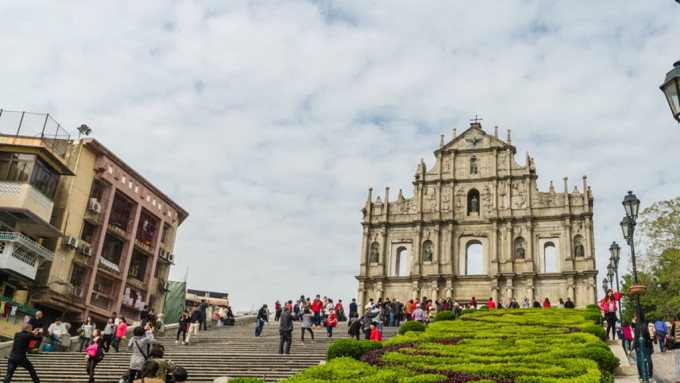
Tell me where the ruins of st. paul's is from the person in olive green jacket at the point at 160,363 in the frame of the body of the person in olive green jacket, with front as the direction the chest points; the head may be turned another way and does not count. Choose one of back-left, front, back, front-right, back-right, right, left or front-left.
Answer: front-right

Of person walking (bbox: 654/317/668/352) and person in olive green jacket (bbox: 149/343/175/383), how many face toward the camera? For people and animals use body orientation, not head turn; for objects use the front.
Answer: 0

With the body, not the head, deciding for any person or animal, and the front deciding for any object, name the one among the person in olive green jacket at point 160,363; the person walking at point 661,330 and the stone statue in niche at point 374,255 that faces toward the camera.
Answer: the stone statue in niche

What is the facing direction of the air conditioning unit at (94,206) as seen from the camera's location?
facing the viewer and to the right of the viewer

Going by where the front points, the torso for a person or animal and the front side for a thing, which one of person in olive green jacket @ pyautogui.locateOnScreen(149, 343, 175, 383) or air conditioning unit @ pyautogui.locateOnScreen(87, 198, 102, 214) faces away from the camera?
the person in olive green jacket

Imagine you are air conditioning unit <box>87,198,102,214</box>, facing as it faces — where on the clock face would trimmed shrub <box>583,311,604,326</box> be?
The trimmed shrub is roughly at 12 o'clock from the air conditioning unit.

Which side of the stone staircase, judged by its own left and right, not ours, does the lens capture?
front

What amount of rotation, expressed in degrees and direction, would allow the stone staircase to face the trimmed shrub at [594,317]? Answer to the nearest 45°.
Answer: approximately 90° to its left

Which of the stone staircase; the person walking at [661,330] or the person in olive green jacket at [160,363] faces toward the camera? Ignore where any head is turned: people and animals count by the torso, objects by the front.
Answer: the stone staircase

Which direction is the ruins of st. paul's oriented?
toward the camera

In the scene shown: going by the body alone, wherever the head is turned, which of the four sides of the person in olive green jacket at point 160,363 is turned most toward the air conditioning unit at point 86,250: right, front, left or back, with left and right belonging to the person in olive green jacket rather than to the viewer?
front

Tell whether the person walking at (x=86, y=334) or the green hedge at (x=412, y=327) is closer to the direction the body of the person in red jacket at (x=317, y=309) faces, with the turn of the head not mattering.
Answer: the green hedge

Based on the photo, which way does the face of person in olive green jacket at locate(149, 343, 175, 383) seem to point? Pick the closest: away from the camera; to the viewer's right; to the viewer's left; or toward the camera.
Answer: away from the camera

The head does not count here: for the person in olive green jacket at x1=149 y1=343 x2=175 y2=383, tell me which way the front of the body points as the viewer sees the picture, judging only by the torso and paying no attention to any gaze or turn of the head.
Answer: away from the camera

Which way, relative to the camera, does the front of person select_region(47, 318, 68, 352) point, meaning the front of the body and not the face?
toward the camera
